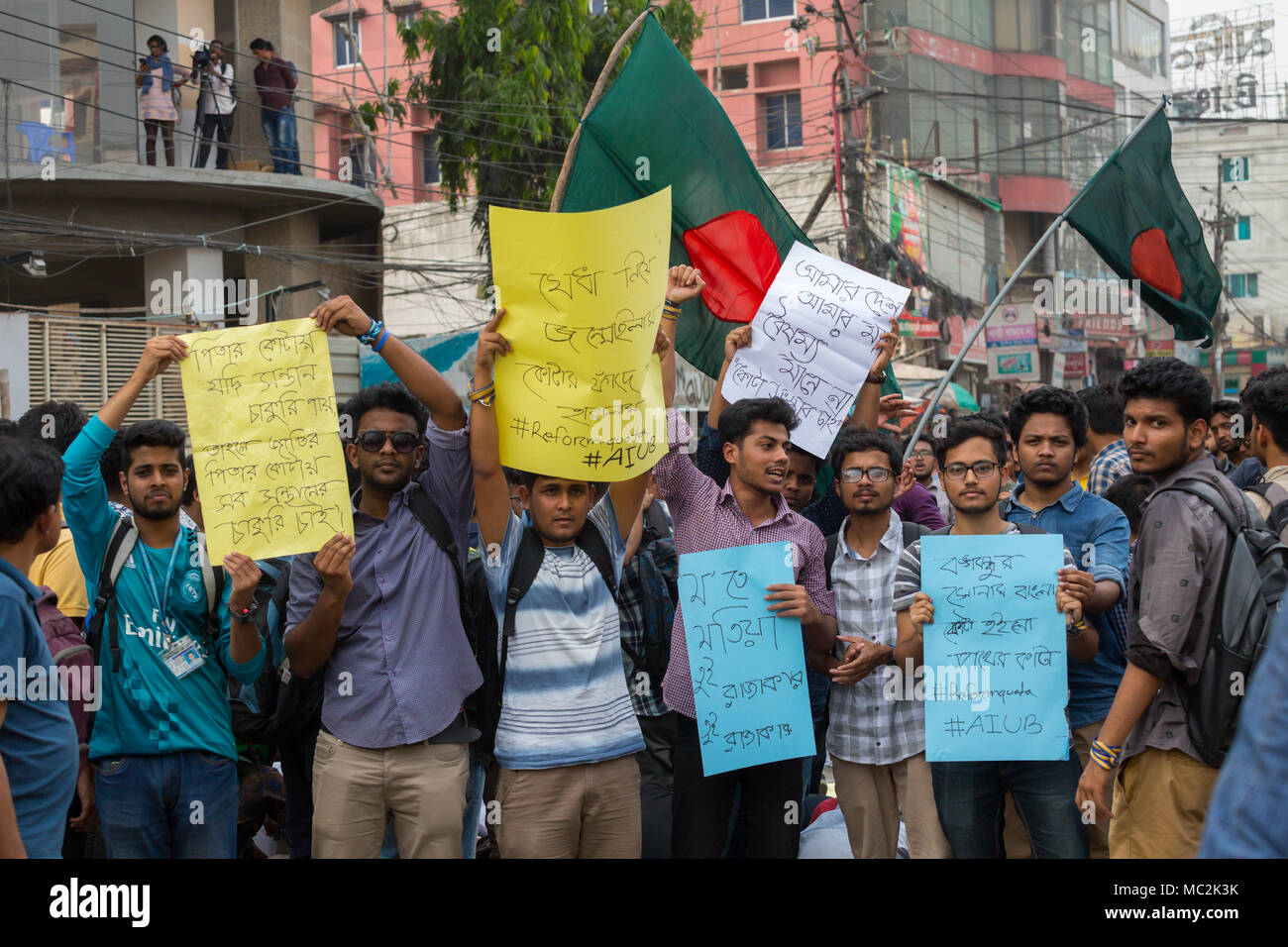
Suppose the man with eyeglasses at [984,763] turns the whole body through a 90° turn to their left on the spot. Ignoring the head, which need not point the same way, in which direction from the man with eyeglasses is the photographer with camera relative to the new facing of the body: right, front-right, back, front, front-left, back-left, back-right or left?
back-left

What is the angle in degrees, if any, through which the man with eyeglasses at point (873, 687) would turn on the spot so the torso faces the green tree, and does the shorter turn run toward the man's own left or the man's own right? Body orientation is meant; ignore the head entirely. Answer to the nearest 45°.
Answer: approximately 180°

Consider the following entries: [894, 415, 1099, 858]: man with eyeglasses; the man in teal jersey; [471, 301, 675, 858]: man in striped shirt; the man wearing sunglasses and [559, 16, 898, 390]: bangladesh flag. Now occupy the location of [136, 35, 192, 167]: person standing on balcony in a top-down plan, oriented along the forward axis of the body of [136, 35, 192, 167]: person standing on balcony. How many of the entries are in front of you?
5

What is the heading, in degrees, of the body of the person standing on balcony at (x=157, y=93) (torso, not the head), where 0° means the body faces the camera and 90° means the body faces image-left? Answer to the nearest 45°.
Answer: approximately 0°

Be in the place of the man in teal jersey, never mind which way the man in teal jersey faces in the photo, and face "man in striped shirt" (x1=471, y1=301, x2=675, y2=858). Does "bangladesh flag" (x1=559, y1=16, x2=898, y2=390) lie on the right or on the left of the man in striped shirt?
left

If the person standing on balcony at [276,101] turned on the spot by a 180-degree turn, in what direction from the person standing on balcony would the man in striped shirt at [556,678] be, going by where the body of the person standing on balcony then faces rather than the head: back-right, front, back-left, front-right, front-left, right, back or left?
back-right
